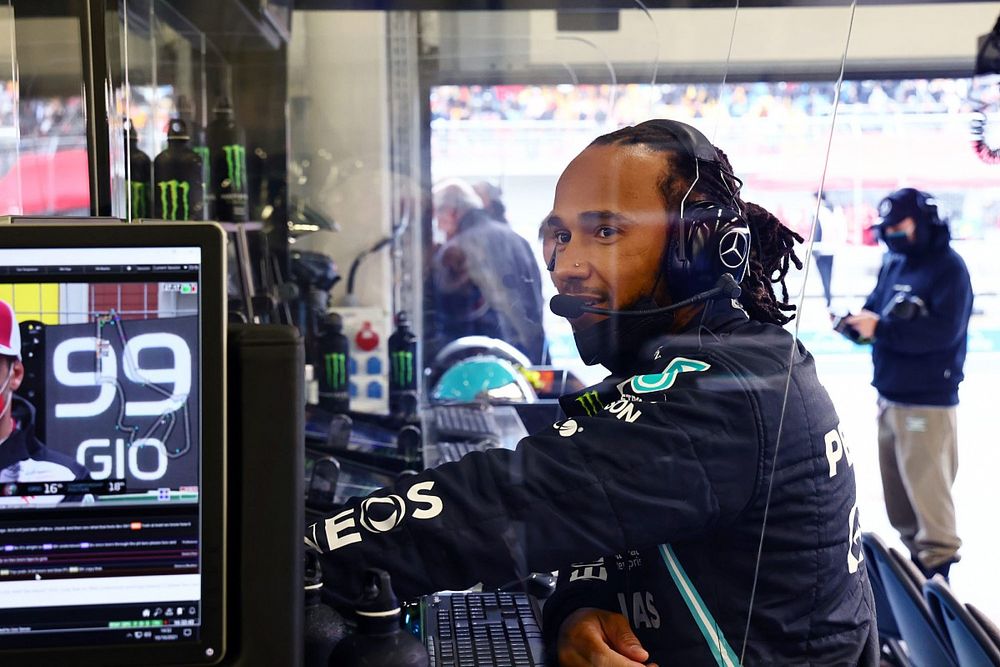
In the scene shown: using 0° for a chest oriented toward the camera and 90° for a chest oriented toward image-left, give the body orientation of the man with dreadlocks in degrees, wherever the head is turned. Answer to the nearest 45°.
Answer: approximately 90°
